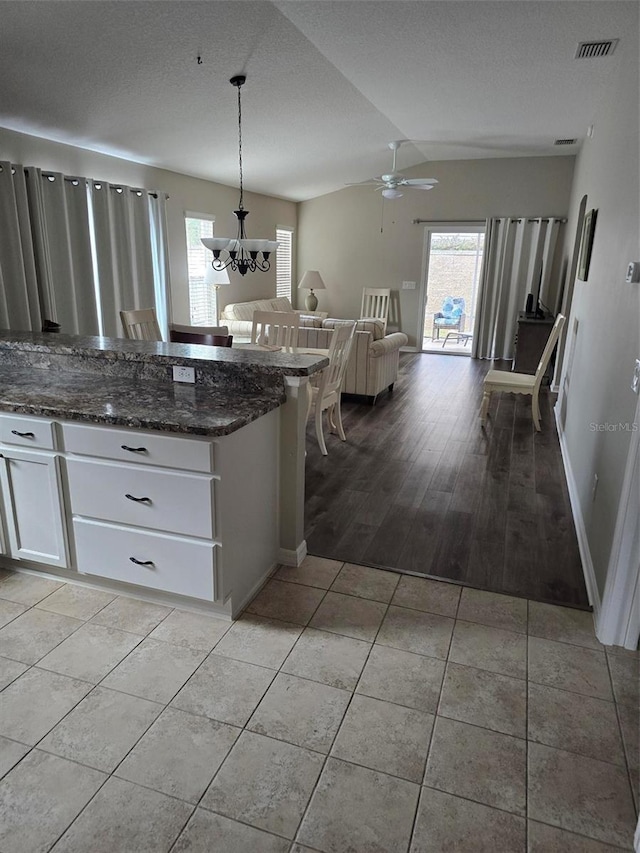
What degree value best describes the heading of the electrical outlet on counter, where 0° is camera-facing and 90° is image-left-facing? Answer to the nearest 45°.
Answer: approximately 0°

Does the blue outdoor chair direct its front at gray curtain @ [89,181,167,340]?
yes

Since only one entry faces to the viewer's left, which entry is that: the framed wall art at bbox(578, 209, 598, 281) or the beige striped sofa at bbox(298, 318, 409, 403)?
the framed wall art

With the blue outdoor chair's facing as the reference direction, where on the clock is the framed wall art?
The framed wall art is roughly at 10 o'clock from the blue outdoor chair.

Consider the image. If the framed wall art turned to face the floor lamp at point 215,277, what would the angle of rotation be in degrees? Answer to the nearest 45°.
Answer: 0° — it already faces it

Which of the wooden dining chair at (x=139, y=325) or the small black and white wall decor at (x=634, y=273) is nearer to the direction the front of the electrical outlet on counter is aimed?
the small black and white wall decor

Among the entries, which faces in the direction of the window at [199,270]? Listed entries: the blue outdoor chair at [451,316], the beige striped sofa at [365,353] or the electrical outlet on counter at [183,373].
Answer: the blue outdoor chair

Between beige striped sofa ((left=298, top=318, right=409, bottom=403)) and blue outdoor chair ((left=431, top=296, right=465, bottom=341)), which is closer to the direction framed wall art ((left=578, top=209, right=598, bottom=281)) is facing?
the beige striped sofa

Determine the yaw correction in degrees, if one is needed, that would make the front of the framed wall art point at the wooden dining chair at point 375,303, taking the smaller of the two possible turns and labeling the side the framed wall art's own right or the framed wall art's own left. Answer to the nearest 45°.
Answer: approximately 45° to the framed wall art's own right

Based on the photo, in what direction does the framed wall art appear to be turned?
to the viewer's left

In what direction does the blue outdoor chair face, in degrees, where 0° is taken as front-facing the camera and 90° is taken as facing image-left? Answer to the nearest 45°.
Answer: approximately 45°

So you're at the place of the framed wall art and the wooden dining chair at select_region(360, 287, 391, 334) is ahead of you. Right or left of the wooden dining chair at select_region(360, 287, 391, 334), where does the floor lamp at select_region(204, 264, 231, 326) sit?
left

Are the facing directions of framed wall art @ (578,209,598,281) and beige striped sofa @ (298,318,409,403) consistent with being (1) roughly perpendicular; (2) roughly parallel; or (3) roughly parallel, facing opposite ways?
roughly perpendicular
